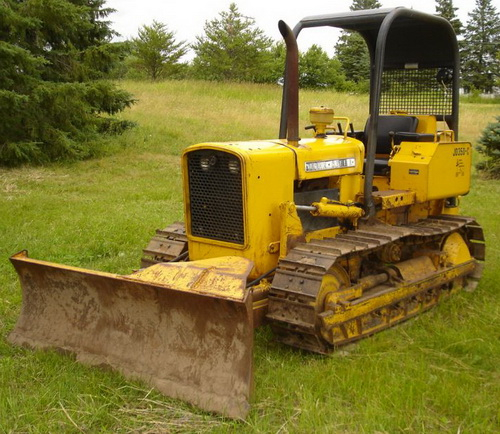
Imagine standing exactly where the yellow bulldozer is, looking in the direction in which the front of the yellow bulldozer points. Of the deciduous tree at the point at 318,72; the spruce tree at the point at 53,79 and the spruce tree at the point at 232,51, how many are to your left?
0

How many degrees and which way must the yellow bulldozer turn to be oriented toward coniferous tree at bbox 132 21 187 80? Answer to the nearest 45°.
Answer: approximately 135° to its right

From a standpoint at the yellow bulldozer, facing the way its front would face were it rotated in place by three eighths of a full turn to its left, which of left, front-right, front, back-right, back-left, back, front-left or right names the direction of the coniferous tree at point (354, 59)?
left

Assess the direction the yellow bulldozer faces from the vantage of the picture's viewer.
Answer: facing the viewer and to the left of the viewer

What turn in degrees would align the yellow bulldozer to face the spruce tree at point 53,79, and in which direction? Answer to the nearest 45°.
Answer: approximately 90° to its right

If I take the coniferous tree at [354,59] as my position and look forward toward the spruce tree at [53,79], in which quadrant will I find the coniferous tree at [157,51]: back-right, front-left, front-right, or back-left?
front-right

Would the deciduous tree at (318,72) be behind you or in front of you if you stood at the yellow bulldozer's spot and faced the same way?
behind

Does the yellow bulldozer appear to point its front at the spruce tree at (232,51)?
no
